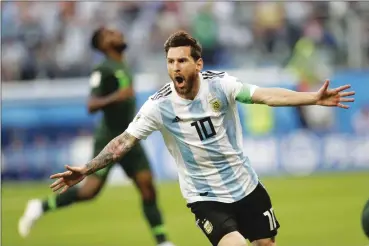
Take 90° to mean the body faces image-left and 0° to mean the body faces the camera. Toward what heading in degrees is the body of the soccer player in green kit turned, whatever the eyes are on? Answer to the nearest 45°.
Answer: approximately 270°

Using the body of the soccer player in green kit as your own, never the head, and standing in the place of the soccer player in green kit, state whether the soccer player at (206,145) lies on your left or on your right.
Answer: on your right

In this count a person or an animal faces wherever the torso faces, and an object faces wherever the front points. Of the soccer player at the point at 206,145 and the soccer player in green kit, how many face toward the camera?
1

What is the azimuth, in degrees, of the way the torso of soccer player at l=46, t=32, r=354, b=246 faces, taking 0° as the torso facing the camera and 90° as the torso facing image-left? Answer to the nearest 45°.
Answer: approximately 0°

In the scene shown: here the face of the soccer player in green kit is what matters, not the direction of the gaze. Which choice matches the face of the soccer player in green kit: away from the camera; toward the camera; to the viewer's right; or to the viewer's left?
to the viewer's right

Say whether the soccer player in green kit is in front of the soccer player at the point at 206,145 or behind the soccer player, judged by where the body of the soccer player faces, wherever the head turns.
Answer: behind

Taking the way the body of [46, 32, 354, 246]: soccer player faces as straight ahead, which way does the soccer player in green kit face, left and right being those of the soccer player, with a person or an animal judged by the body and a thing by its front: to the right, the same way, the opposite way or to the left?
to the left
